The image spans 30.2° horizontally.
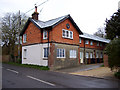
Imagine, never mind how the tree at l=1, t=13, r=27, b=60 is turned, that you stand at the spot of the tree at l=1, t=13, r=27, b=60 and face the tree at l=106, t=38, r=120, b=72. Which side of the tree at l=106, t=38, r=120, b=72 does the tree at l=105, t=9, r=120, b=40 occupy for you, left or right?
left
